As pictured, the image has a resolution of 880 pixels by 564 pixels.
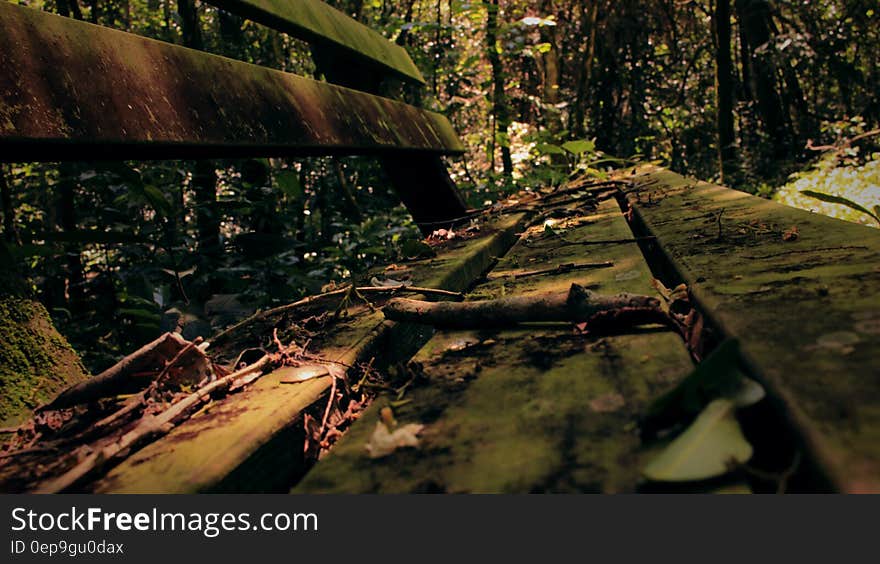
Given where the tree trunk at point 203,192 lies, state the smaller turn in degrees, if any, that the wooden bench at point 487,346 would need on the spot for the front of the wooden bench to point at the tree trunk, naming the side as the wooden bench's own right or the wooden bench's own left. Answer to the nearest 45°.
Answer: approximately 135° to the wooden bench's own left

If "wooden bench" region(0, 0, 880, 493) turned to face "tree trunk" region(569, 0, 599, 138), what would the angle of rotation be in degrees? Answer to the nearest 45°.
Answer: approximately 90° to its left

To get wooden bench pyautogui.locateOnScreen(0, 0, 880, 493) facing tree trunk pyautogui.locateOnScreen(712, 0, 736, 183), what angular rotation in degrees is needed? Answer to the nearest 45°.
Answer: approximately 45° to its left

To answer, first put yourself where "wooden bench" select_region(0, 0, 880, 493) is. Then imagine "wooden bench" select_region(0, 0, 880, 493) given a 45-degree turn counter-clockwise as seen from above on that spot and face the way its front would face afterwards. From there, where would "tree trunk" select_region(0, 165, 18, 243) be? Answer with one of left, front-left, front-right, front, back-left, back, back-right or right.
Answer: left

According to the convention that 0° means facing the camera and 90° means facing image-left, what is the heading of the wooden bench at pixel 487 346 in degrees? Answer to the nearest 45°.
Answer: approximately 270°
